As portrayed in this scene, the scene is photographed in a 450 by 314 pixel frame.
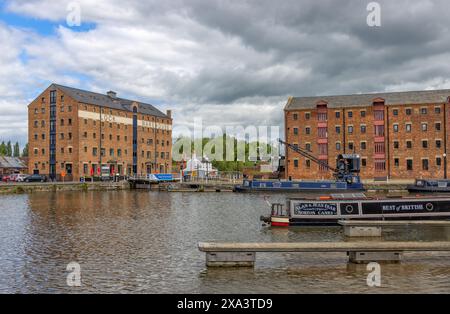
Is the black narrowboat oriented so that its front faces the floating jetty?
no
